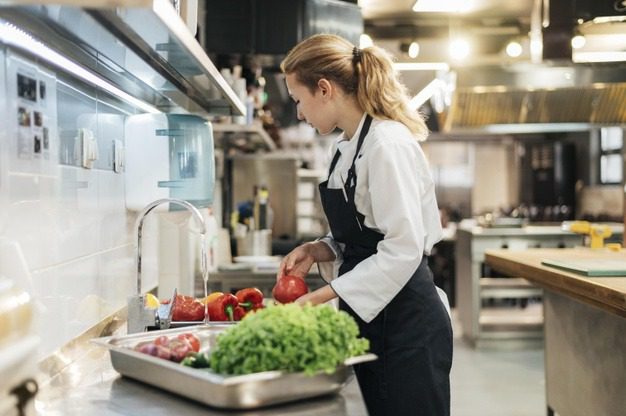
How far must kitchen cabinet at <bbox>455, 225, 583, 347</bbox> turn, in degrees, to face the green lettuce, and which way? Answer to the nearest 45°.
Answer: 0° — it already faces it

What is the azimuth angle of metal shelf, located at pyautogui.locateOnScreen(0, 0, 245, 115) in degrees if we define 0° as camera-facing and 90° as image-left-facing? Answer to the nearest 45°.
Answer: approximately 270°

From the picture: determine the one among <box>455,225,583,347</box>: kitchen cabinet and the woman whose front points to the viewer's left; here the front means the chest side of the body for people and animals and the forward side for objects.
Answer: the woman

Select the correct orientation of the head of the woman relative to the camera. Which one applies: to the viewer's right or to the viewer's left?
to the viewer's left

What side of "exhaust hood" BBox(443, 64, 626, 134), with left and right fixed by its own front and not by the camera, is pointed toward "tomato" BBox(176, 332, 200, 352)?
front

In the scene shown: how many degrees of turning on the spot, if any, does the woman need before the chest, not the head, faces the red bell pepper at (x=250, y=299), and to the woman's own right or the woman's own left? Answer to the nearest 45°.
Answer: approximately 45° to the woman's own right

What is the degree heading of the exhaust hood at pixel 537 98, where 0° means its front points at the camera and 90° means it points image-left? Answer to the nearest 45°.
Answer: approximately 0°

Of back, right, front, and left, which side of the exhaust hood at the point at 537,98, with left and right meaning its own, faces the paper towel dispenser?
front

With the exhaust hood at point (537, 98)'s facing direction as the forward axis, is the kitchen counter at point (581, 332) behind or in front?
in front

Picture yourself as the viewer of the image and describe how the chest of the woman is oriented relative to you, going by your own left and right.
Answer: facing to the left of the viewer

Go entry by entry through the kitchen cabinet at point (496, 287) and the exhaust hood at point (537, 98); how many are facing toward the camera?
2

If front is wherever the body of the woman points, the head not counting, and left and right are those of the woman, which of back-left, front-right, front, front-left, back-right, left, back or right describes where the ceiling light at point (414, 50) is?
right
